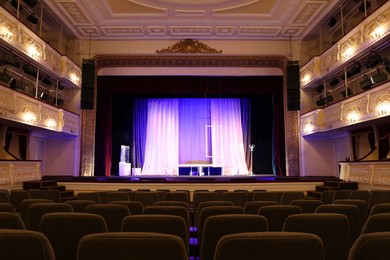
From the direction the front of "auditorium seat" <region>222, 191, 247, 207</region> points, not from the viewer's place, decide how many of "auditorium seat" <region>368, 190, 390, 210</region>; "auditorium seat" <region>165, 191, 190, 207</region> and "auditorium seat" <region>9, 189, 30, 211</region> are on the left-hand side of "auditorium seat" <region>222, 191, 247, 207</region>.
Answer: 2

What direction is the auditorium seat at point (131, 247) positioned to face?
away from the camera

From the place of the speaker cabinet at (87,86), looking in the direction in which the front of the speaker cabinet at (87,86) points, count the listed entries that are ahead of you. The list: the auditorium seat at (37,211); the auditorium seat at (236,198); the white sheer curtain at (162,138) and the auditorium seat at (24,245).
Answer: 3

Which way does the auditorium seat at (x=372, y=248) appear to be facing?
away from the camera

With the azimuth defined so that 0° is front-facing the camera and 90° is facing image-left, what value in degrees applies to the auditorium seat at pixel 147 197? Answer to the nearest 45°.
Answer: approximately 180°

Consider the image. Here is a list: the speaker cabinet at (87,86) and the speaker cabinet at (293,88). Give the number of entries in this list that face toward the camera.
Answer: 2

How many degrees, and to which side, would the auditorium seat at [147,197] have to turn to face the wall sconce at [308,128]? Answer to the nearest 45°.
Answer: approximately 45° to its right

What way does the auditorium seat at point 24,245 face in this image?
away from the camera

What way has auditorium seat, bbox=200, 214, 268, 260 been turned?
away from the camera

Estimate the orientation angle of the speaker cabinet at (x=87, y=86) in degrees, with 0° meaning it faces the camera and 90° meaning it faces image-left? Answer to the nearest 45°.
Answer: approximately 0°

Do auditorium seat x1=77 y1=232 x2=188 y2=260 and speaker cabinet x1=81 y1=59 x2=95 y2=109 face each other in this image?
yes

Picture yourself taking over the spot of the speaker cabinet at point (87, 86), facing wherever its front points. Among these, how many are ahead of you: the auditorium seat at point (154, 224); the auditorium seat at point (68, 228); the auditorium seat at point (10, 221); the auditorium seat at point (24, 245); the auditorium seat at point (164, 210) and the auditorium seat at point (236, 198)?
6

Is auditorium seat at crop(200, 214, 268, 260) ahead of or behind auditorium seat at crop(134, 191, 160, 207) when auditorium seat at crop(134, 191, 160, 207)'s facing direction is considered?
behind

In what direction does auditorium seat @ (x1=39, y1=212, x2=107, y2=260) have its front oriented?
away from the camera

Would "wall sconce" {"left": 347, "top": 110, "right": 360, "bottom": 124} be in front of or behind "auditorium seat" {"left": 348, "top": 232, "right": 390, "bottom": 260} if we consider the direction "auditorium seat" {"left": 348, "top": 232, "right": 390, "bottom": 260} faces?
in front

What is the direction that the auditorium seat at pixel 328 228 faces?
away from the camera

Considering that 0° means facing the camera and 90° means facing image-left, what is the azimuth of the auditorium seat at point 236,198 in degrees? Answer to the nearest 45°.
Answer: approximately 180°
